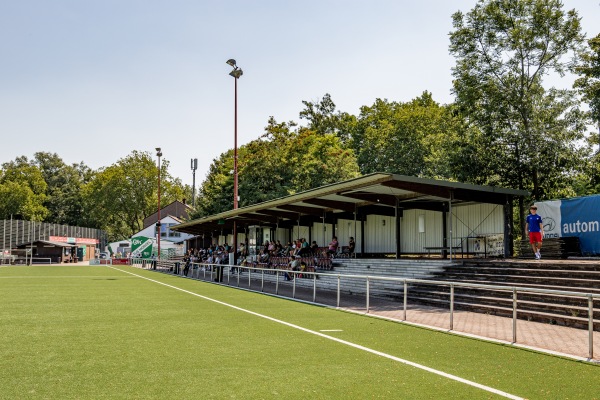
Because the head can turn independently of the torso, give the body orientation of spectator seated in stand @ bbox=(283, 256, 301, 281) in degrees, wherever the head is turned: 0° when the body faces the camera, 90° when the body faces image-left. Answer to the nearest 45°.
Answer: approximately 45°

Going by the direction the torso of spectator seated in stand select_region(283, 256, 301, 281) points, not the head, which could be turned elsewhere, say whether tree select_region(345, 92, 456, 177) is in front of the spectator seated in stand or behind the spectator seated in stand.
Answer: behind

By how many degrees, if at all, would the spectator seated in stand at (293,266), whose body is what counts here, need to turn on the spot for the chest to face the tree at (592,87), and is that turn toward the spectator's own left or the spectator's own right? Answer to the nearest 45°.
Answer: approximately 135° to the spectator's own left

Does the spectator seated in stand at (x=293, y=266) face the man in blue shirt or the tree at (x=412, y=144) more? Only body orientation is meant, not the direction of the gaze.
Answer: the man in blue shirt

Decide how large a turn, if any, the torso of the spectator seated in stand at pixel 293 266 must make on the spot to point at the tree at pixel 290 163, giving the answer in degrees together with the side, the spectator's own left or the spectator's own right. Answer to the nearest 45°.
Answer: approximately 135° to the spectator's own right

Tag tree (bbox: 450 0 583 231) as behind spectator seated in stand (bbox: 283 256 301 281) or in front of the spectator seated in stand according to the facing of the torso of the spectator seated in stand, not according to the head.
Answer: behind

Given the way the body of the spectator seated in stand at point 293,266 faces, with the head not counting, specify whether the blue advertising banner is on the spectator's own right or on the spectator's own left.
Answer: on the spectator's own left

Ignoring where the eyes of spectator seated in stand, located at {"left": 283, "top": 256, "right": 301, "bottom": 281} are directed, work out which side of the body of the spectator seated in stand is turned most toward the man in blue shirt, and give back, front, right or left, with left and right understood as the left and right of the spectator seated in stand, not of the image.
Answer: left
